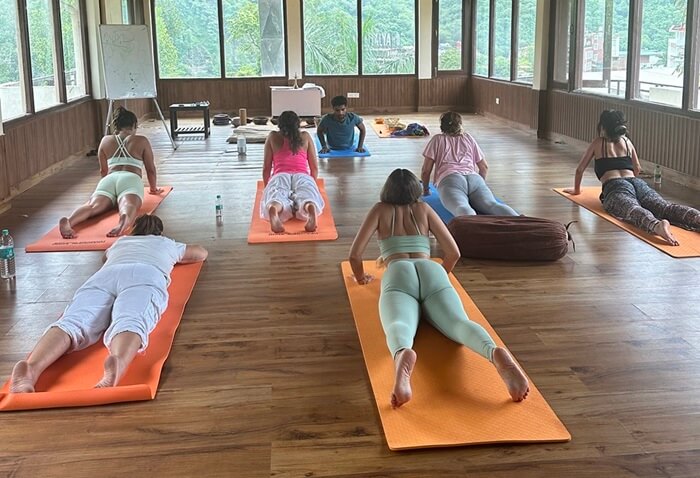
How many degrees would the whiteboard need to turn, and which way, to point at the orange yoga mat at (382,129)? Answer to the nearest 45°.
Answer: approximately 90° to its left

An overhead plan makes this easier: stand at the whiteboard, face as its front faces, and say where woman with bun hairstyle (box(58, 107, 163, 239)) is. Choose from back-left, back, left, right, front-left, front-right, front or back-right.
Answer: front

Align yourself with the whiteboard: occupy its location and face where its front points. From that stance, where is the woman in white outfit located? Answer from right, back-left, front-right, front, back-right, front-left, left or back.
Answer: front

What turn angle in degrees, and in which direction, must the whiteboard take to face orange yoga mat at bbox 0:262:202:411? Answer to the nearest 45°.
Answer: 0° — it already faces it

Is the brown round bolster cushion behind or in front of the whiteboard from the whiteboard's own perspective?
in front

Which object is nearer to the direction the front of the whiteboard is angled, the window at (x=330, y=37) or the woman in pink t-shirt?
the woman in pink t-shirt

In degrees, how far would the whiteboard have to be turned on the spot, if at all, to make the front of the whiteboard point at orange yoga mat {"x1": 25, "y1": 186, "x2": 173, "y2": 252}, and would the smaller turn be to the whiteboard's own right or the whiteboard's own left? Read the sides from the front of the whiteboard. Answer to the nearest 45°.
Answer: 0° — it already faces it

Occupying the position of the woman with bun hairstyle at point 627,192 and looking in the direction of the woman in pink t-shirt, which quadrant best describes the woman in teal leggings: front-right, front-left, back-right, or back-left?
front-left

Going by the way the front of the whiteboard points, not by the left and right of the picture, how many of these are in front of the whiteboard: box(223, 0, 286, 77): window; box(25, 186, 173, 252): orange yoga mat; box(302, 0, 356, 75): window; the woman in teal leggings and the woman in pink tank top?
3

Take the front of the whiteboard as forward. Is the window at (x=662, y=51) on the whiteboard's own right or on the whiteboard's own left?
on the whiteboard's own left

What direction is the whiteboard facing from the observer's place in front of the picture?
facing the viewer

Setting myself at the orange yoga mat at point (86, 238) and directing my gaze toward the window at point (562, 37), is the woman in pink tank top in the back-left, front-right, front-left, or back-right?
front-right

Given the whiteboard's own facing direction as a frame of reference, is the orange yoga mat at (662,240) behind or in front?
in front

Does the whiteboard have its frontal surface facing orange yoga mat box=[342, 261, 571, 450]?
yes

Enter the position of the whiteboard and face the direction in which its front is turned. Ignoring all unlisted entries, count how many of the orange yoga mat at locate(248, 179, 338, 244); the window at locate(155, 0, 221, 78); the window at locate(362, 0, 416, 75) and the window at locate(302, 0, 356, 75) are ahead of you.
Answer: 1

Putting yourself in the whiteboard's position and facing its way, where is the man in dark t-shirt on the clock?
The man in dark t-shirt is roughly at 10 o'clock from the whiteboard.

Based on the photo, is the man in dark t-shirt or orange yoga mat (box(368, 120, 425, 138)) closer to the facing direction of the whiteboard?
the man in dark t-shirt
